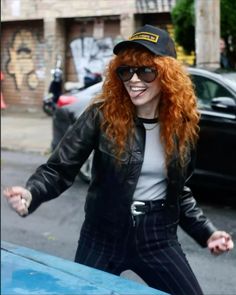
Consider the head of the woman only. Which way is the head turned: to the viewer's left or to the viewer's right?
to the viewer's left

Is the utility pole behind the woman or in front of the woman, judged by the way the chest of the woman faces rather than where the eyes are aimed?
behind

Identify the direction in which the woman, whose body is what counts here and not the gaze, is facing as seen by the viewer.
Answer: toward the camera
